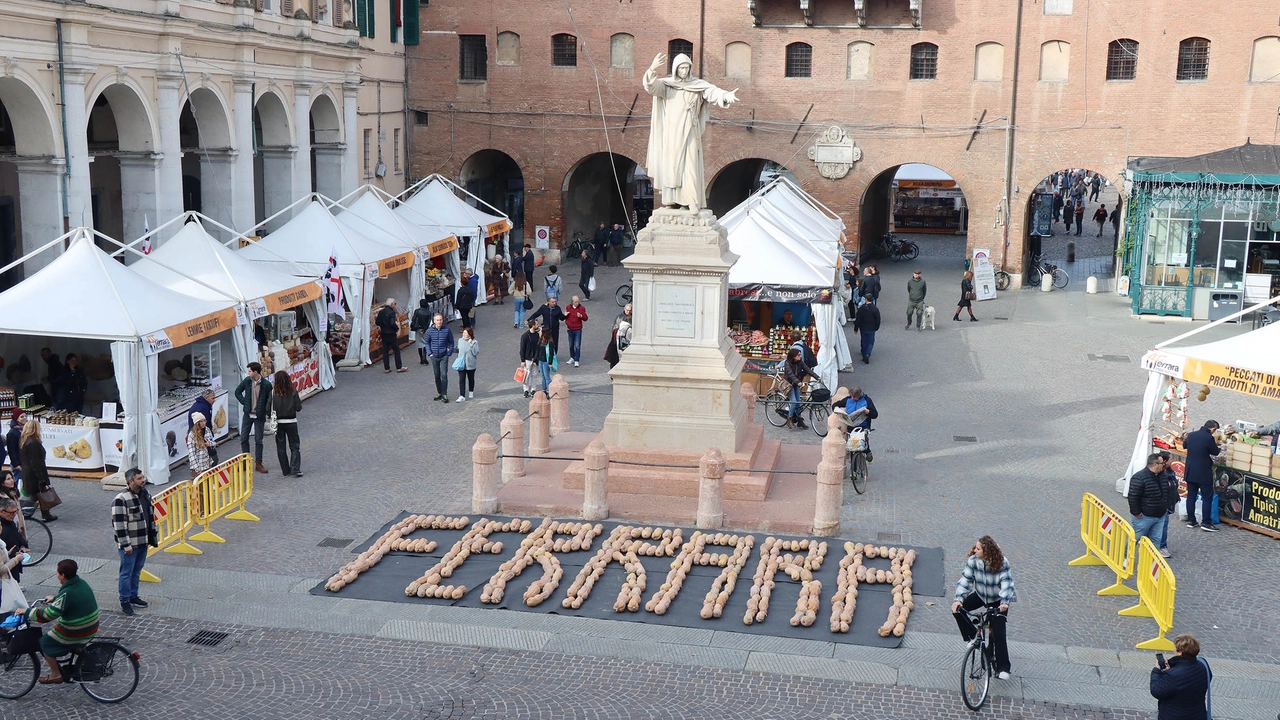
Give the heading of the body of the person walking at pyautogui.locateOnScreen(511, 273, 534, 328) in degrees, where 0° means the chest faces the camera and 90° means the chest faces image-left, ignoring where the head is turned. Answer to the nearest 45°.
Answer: approximately 180°

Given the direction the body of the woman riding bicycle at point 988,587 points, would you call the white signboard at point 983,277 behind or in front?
behind

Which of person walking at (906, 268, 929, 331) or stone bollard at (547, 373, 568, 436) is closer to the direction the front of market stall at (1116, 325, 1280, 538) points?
the stone bollard

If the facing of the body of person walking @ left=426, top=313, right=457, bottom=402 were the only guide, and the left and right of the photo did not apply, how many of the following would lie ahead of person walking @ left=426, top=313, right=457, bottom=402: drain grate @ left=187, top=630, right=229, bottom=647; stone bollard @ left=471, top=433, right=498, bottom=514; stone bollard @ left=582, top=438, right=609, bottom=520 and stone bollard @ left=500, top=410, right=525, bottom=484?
4

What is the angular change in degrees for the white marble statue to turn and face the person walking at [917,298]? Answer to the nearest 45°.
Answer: approximately 135° to its left

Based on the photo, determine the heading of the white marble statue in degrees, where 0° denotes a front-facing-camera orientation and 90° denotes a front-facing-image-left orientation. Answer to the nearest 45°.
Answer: approximately 0°
